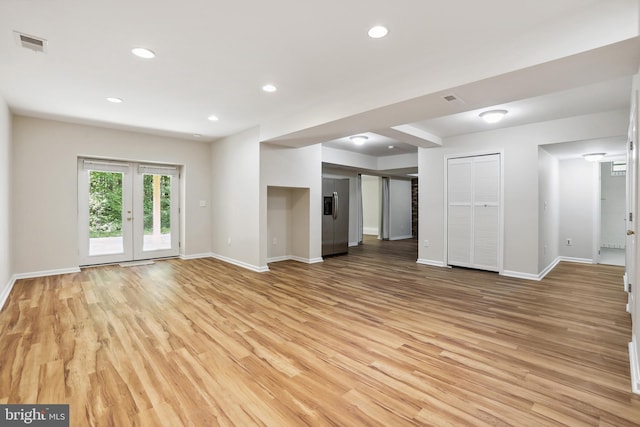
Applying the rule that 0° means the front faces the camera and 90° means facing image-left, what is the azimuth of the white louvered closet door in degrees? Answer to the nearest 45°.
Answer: approximately 45°

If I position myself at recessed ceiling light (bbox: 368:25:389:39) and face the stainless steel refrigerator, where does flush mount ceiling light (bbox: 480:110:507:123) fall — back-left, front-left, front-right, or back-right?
front-right

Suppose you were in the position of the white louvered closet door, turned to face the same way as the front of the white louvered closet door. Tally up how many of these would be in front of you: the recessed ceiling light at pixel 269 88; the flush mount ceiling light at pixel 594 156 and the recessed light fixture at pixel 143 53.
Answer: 2

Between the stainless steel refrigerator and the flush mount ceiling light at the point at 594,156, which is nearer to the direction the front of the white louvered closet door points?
the stainless steel refrigerator

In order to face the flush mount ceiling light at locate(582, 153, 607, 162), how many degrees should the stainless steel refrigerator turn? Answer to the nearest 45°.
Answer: approximately 45° to its left

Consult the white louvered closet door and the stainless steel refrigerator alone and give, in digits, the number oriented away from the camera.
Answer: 0

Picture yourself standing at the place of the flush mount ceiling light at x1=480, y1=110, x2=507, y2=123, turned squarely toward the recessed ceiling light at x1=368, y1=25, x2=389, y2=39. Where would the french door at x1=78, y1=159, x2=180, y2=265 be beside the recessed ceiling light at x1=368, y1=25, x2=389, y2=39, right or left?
right

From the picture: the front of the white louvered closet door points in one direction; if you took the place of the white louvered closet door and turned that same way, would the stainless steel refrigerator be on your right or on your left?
on your right

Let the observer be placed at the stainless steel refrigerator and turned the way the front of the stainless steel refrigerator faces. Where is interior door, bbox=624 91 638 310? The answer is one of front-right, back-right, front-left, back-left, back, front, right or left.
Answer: front

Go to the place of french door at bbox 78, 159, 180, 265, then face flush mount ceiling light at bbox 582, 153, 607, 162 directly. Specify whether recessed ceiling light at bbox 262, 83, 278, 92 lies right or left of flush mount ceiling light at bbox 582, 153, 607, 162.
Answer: right

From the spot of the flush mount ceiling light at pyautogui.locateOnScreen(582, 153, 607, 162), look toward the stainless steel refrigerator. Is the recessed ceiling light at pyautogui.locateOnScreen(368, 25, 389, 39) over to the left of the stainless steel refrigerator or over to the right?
left

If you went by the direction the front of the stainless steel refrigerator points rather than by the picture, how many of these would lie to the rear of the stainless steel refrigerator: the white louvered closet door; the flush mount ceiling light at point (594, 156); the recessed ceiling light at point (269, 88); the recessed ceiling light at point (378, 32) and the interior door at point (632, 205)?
0

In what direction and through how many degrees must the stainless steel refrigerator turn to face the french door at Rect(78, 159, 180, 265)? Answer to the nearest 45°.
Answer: approximately 135° to its right

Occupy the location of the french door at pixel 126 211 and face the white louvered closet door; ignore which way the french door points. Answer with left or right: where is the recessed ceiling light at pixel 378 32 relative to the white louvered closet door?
right
